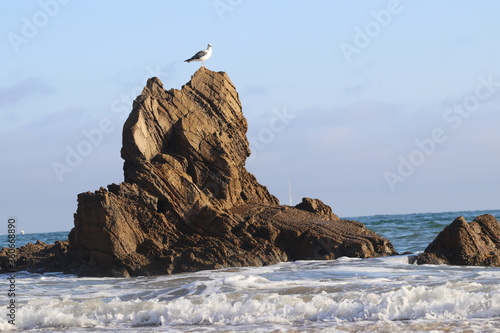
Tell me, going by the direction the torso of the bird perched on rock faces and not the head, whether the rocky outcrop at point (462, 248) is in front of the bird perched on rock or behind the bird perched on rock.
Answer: in front

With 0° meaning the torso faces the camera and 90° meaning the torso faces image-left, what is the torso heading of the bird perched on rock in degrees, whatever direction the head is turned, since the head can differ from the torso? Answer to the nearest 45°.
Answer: approximately 270°
